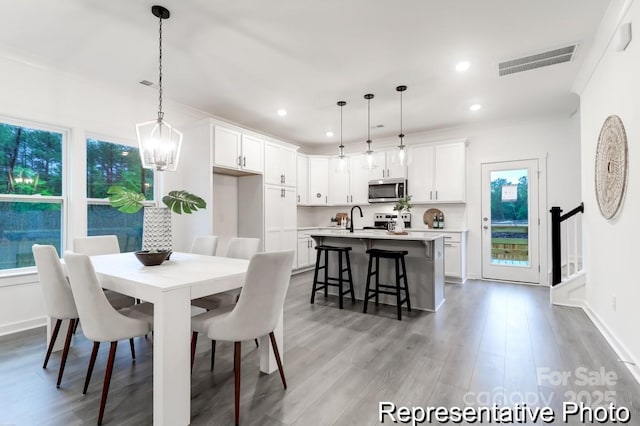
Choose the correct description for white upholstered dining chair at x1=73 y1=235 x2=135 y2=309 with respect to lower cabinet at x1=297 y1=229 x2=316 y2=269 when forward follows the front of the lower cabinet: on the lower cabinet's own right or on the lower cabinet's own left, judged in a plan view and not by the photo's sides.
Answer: on the lower cabinet's own right

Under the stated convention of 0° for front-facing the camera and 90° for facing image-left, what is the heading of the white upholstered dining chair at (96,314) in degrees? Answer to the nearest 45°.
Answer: approximately 225°

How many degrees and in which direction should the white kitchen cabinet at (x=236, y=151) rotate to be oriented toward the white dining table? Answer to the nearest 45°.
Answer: approximately 45° to its right

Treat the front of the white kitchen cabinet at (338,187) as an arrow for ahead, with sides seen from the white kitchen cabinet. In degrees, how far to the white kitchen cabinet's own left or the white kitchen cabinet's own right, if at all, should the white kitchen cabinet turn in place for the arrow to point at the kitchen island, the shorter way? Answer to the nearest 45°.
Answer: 0° — it already faces it

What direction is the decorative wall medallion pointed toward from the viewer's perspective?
to the viewer's left

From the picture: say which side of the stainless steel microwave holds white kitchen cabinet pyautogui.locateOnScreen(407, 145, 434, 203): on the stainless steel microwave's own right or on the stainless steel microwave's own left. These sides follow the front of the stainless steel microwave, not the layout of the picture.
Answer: on the stainless steel microwave's own left

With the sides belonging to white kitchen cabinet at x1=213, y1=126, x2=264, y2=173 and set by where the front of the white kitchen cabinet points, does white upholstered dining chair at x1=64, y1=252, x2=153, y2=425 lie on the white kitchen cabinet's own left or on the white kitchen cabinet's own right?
on the white kitchen cabinet's own right

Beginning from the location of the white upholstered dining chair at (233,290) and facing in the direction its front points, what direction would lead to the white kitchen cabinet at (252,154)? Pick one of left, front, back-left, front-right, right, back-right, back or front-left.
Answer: back-right

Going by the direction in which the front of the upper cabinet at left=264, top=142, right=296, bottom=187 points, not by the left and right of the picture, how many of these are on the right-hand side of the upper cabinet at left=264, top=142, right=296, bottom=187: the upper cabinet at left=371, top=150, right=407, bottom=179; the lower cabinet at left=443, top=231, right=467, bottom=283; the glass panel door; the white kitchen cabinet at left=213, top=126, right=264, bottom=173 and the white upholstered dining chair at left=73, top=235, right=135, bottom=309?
2
